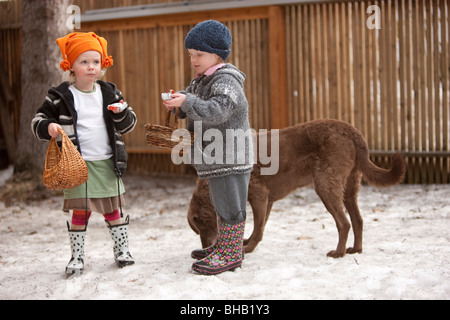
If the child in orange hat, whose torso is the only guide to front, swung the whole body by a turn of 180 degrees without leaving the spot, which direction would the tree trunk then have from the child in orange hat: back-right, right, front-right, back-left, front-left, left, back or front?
front

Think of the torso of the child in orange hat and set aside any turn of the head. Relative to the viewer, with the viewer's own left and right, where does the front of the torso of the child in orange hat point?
facing the viewer

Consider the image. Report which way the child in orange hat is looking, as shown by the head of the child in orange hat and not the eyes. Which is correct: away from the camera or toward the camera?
toward the camera

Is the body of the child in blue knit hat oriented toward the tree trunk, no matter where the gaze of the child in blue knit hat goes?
no

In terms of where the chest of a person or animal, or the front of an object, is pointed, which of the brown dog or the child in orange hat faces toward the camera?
the child in orange hat

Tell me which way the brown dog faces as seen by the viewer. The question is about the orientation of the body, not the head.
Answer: to the viewer's left

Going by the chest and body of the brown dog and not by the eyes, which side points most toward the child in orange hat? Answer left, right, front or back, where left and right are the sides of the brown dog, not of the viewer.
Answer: front

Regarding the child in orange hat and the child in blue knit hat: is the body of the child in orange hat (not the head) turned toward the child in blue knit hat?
no

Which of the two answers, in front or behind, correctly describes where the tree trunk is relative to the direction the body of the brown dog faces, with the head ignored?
in front

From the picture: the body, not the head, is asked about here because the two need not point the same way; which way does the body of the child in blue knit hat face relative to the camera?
to the viewer's left

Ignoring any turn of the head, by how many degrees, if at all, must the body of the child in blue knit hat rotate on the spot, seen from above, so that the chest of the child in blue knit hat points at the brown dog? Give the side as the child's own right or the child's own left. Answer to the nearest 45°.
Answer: approximately 135° to the child's own right

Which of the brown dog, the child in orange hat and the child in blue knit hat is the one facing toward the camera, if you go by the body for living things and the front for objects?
the child in orange hat
